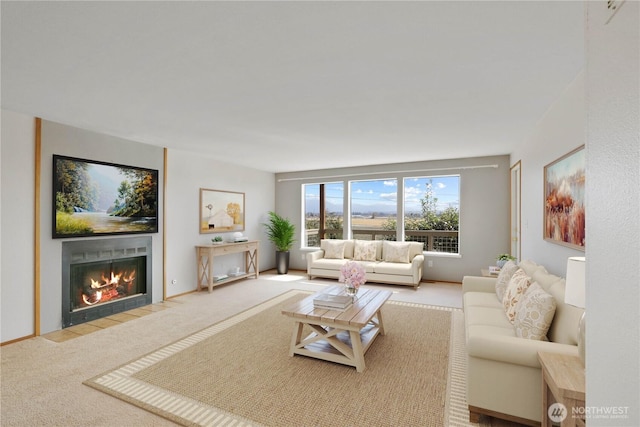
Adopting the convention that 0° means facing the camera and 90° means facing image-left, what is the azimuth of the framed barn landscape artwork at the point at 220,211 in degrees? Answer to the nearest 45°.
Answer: approximately 315°

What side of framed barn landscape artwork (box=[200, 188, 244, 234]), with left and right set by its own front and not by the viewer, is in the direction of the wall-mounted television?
right

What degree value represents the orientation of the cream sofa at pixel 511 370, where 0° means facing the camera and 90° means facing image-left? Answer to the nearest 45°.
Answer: approximately 90°

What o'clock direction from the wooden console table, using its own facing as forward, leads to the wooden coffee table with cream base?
The wooden coffee table with cream base is roughly at 1 o'clock from the wooden console table.

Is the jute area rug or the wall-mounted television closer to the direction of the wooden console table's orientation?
the jute area rug

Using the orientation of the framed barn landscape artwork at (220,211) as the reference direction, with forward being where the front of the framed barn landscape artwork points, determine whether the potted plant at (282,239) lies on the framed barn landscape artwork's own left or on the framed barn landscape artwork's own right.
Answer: on the framed barn landscape artwork's own left

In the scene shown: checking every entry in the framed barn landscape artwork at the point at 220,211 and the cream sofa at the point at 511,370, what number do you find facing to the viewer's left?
1

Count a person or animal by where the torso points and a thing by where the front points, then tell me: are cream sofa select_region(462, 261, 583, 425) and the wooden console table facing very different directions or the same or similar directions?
very different directions

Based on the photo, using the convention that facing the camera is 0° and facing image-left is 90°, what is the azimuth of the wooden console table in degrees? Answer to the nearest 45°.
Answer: approximately 315°

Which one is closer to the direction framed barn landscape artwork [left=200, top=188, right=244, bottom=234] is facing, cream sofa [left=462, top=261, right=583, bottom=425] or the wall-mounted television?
the cream sofa

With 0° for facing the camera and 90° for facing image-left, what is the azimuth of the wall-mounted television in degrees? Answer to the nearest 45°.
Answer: approximately 315°

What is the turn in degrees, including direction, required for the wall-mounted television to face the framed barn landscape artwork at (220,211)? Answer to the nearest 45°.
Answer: approximately 90° to its left
